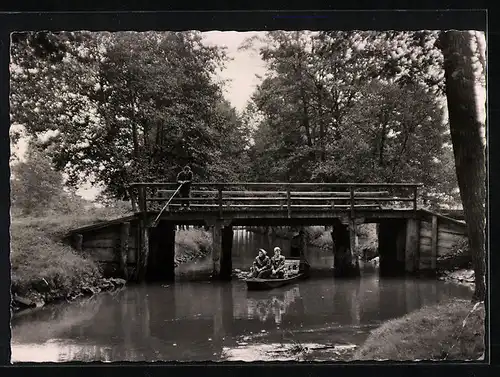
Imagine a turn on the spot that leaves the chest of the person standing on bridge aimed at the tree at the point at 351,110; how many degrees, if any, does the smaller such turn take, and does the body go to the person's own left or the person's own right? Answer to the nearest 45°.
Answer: approximately 90° to the person's own left

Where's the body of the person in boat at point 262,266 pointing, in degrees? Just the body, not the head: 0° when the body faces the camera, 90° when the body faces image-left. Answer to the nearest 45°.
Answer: approximately 45°

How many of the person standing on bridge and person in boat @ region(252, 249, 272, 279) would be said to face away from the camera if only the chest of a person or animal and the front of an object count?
0

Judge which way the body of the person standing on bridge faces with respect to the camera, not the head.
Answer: toward the camera
